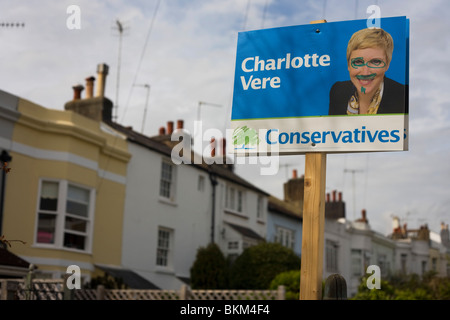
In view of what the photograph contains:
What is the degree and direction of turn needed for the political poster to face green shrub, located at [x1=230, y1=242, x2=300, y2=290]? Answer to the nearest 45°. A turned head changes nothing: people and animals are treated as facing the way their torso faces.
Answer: approximately 180°

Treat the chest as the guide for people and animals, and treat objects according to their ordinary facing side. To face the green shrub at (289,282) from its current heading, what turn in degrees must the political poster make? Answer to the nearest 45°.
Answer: approximately 180°

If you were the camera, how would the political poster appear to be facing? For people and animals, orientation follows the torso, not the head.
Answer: facing the viewer

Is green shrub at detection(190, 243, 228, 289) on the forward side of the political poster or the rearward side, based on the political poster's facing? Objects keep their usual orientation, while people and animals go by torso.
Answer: on the rearward side
